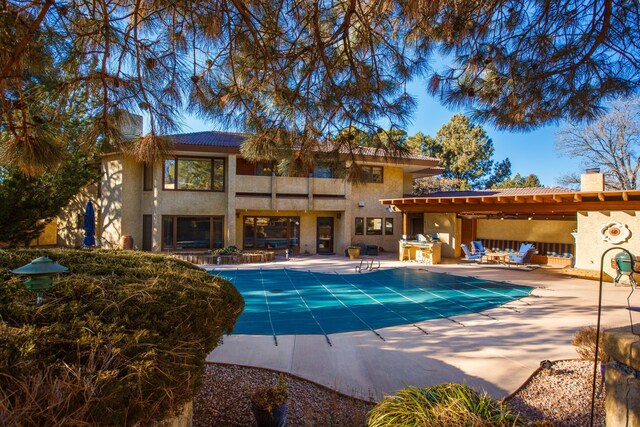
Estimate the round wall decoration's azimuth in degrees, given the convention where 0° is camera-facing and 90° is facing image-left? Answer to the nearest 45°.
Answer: approximately 0°

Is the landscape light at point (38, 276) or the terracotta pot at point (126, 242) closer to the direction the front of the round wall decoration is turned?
the landscape light

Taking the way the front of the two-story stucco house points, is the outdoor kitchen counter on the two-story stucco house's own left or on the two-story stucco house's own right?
on the two-story stucco house's own left

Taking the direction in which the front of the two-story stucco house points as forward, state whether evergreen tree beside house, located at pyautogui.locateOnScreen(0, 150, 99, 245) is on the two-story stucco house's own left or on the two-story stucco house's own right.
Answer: on the two-story stucco house's own right

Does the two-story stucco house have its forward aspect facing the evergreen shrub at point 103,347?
yes

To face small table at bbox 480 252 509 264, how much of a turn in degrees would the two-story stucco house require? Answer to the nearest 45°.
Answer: approximately 90° to its left

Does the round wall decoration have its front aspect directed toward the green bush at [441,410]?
yes

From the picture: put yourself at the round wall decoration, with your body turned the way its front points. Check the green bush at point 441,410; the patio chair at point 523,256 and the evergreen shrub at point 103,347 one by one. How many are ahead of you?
2

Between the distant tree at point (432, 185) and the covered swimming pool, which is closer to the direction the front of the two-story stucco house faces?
the covered swimming pool

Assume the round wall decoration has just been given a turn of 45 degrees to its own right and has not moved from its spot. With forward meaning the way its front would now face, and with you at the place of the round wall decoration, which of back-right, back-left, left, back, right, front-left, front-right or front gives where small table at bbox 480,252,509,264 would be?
right

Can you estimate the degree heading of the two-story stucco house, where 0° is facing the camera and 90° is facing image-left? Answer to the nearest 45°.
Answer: approximately 0°

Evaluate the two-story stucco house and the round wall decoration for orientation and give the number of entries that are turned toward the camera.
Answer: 2

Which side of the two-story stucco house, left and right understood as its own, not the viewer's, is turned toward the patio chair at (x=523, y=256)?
left

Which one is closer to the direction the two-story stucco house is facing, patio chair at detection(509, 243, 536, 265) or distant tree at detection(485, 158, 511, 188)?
the patio chair
